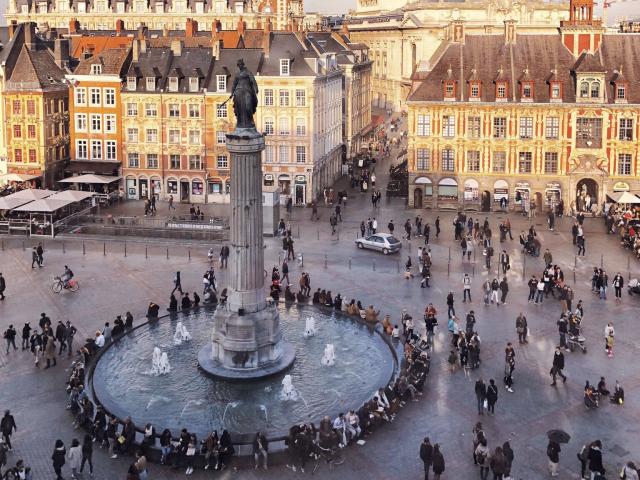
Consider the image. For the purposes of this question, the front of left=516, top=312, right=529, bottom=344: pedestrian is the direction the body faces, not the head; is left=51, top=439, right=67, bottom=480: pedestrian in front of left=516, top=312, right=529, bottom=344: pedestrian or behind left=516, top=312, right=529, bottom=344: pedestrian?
in front

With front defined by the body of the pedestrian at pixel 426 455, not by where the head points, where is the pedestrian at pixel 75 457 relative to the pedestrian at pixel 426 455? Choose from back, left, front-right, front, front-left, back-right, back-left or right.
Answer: left

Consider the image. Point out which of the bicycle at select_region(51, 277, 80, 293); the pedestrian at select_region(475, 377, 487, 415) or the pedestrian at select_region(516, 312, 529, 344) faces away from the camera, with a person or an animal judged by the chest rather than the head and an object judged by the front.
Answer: the pedestrian at select_region(475, 377, 487, 415)

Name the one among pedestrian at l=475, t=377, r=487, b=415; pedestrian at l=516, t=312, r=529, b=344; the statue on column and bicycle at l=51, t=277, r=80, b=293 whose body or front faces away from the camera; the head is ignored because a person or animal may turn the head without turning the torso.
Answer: pedestrian at l=475, t=377, r=487, b=415

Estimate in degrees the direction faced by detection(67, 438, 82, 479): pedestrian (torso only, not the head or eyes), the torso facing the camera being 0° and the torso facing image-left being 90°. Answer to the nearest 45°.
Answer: approximately 180°

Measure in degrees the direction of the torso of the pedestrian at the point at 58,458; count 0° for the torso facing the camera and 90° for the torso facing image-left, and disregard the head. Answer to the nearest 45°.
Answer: approximately 180°

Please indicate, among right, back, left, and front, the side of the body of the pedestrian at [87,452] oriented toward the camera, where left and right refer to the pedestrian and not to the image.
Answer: back

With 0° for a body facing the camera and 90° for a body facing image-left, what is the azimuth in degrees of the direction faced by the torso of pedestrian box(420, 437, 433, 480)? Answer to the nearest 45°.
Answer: approximately 180°
